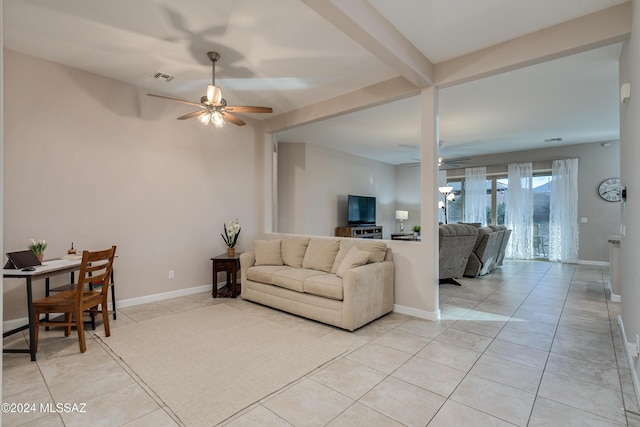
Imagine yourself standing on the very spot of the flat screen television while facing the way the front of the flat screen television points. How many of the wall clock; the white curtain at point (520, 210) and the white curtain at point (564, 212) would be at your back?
0

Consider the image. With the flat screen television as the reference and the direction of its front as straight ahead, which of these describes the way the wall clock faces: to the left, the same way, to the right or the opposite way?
to the right

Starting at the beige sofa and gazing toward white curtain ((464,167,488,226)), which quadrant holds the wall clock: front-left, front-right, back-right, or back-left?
front-right

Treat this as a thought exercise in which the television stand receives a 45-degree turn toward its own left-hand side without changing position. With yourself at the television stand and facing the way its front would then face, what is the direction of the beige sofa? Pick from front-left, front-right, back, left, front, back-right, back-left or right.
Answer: right

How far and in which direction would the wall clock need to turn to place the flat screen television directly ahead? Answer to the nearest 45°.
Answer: approximately 45° to its right

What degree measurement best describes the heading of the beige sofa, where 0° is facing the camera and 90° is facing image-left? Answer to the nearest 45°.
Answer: approximately 45°

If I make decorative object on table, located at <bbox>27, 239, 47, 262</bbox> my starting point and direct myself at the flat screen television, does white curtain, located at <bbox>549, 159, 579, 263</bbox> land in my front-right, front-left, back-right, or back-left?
front-right

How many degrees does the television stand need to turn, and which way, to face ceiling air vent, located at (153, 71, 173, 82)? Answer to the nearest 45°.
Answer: approximately 90° to its right

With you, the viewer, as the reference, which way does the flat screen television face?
facing the viewer and to the right of the viewer

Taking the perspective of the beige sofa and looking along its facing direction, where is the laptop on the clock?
The laptop is roughly at 1 o'clock from the beige sofa.

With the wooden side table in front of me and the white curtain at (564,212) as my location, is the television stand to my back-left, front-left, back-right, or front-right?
front-right

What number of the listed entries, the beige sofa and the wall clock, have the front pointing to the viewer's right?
0

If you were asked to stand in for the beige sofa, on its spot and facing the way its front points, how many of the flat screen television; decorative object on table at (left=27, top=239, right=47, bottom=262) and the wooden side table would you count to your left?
0
